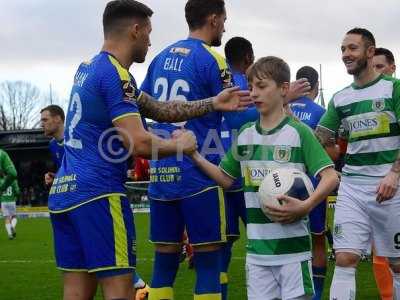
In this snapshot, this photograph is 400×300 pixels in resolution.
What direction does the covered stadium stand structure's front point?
toward the camera
